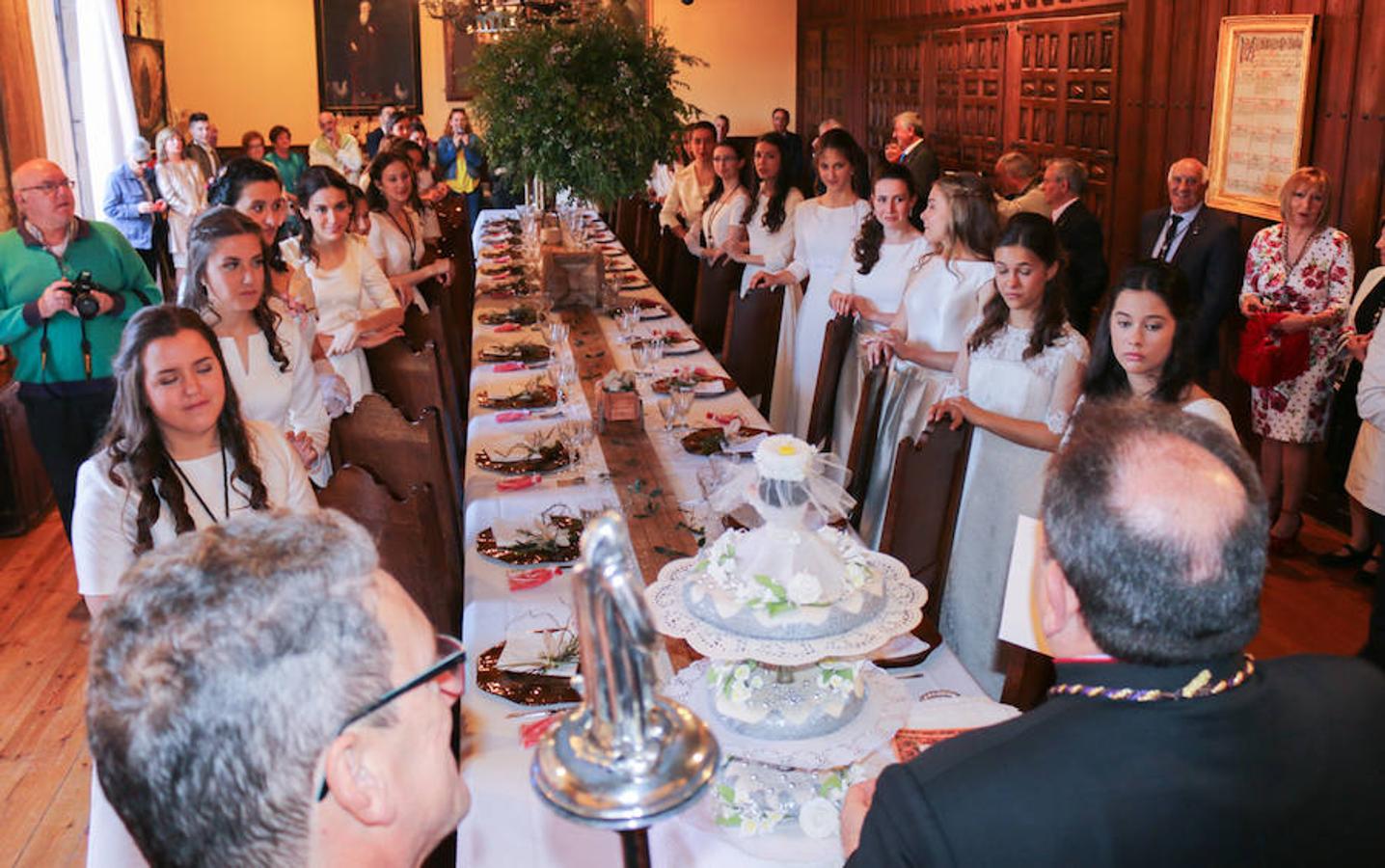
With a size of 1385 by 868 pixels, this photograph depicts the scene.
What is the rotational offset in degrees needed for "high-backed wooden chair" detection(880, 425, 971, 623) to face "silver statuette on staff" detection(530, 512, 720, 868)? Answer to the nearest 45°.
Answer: approximately 45° to its left

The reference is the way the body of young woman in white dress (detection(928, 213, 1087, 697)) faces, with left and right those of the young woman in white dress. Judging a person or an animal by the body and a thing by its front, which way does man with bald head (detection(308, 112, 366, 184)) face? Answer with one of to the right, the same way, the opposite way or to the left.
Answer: to the left

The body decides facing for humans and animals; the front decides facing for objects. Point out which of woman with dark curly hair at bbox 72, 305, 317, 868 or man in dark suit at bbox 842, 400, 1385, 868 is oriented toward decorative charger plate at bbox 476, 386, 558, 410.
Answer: the man in dark suit

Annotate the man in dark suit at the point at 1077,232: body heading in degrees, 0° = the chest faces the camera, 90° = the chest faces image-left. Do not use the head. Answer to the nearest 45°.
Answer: approximately 90°

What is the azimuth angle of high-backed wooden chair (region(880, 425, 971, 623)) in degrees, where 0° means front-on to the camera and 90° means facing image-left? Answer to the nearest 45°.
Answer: approximately 45°

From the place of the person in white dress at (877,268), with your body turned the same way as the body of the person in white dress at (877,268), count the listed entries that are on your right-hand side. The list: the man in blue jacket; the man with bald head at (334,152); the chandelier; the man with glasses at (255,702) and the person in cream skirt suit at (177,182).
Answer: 4

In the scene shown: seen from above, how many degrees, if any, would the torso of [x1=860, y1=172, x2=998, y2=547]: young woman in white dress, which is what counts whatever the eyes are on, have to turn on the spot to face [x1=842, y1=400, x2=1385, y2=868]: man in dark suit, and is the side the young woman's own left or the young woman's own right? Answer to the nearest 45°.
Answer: approximately 45° to the young woman's own left

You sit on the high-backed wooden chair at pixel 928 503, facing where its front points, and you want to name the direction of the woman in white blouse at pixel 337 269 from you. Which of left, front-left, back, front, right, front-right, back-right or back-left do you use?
right

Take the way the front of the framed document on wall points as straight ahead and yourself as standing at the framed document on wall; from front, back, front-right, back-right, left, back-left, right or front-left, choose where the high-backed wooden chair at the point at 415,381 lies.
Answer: front

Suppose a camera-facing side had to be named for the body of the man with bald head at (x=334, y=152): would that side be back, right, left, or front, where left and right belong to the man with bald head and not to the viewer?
front

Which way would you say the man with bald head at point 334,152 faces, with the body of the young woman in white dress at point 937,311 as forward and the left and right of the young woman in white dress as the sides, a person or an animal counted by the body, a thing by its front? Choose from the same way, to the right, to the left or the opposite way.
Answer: to the left

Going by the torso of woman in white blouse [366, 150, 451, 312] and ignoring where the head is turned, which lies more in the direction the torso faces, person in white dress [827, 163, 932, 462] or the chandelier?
the person in white dress

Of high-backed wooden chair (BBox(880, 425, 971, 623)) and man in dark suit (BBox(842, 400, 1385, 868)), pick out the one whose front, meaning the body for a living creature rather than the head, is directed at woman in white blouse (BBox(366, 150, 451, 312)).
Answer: the man in dark suit

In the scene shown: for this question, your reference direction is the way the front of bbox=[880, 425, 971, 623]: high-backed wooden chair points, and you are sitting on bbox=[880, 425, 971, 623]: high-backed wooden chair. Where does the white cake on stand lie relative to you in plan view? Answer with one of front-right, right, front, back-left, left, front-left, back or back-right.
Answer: front-left
